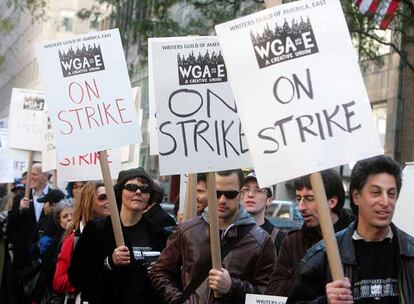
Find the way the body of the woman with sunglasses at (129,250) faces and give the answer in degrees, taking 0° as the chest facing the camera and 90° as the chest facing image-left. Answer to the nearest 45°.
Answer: approximately 315°

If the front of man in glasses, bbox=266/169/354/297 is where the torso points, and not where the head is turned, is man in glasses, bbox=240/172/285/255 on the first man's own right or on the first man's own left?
on the first man's own right

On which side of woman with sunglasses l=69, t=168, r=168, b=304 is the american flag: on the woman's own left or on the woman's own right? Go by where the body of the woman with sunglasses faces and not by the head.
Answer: on the woman's own left

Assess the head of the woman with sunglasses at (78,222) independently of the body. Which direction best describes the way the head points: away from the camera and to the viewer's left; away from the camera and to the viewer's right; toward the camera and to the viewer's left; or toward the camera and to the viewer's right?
toward the camera and to the viewer's right

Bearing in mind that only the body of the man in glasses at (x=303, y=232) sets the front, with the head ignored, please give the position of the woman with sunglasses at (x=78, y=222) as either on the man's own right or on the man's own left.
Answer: on the man's own right

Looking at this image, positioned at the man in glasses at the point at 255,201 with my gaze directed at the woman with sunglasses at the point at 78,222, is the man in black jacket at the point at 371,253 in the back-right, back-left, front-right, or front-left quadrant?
back-left

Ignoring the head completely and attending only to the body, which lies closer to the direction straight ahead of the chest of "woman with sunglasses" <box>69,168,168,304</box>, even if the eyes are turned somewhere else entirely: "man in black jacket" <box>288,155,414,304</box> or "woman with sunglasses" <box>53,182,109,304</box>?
the man in black jacket

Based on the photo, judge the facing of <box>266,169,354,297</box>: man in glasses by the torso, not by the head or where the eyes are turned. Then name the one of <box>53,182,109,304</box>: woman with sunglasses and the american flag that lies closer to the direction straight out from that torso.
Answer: the woman with sunglasses
